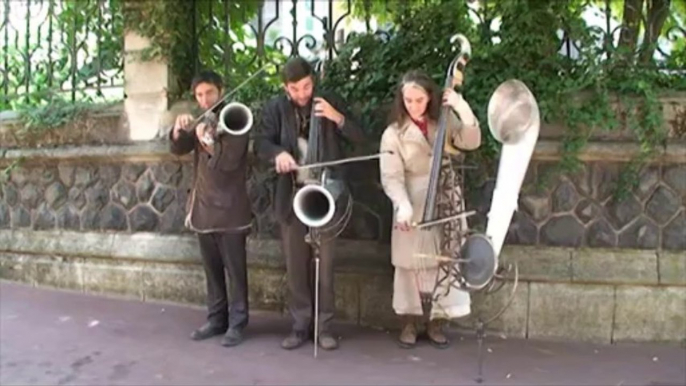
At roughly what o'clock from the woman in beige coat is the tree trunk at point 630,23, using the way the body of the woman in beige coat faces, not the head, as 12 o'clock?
The tree trunk is roughly at 8 o'clock from the woman in beige coat.

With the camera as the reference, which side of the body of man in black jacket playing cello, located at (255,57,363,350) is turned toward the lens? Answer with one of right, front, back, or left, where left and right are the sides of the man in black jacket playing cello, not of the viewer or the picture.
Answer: front

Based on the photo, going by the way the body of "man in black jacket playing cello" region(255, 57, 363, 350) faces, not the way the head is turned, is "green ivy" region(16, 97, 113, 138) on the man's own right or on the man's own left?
on the man's own right

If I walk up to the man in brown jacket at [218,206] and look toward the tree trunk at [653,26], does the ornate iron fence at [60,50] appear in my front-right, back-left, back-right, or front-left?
back-left

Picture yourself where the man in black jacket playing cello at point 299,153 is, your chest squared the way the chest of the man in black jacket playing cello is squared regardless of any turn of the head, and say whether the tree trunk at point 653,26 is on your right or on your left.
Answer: on your left

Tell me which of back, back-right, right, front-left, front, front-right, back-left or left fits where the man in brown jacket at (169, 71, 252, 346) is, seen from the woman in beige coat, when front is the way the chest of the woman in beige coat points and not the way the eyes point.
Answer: right

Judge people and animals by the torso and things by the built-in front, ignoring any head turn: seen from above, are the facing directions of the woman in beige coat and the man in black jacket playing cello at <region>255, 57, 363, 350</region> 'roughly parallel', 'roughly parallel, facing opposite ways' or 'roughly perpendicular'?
roughly parallel

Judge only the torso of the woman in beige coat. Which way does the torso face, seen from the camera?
toward the camera

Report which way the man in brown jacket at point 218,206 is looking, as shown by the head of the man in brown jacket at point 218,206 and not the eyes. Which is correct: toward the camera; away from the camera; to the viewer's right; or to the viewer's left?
toward the camera

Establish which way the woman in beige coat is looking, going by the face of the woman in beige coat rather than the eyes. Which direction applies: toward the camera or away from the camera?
toward the camera

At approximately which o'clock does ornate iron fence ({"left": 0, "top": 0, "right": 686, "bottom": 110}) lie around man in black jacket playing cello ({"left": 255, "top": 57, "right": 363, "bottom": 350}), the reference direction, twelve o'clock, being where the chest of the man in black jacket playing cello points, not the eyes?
The ornate iron fence is roughly at 5 o'clock from the man in black jacket playing cello.

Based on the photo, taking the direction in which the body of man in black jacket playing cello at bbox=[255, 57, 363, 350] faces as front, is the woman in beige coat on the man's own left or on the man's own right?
on the man's own left

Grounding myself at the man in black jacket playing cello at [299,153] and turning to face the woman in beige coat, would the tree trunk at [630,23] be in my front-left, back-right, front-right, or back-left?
front-left

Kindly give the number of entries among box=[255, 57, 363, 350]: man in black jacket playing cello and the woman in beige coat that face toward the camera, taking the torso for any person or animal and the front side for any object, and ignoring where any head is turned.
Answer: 2

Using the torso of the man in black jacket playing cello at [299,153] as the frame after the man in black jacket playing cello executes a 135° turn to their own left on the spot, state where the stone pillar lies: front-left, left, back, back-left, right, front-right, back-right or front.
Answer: left
